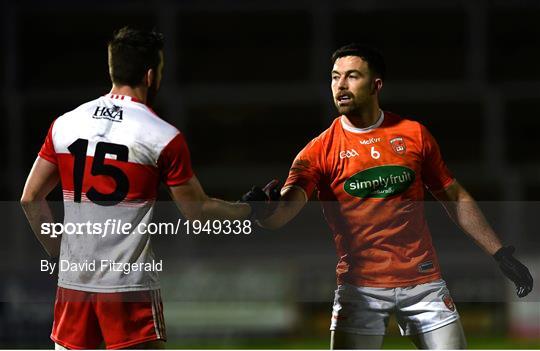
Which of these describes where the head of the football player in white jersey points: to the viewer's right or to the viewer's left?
to the viewer's right

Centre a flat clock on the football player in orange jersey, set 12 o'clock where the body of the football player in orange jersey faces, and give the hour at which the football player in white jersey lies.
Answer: The football player in white jersey is roughly at 2 o'clock from the football player in orange jersey.

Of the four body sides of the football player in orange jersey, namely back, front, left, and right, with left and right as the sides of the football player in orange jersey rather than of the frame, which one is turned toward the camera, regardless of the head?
front

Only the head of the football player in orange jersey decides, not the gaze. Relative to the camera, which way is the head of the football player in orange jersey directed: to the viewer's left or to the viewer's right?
to the viewer's left
